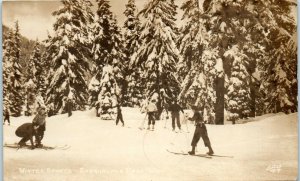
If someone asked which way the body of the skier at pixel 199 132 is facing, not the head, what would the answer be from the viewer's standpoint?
to the viewer's left

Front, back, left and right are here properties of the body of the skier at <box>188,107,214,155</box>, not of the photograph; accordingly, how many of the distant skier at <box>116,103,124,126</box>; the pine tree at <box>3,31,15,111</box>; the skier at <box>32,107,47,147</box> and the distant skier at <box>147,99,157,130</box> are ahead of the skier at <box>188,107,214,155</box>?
4

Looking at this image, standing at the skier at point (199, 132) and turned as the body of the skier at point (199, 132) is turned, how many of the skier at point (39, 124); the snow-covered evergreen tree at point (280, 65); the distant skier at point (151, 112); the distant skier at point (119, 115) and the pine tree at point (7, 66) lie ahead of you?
4

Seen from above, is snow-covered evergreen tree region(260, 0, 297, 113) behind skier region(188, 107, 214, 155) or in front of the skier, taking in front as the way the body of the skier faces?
behind

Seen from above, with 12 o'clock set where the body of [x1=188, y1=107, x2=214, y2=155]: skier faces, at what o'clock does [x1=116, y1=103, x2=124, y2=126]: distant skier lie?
The distant skier is roughly at 12 o'clock from the skier.
